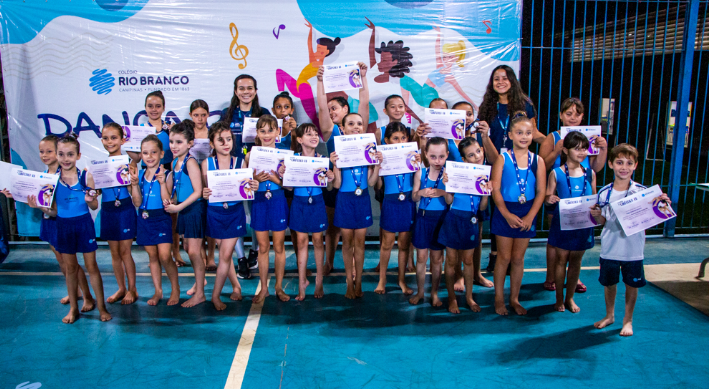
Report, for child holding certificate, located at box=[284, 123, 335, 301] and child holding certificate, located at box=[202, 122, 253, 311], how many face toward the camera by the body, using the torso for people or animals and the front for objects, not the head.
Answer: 2

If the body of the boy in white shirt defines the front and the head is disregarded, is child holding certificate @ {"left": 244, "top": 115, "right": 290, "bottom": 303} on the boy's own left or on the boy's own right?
on the boy's own right

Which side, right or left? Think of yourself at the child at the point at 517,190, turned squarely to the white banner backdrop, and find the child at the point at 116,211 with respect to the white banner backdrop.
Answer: left

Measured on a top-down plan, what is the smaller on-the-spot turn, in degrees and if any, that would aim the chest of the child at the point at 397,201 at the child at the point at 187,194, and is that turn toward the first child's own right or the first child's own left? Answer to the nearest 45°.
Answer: approximately 90° to the first child's own right

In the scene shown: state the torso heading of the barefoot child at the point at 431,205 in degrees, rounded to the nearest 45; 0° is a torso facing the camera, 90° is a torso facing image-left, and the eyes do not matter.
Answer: approximately 0°

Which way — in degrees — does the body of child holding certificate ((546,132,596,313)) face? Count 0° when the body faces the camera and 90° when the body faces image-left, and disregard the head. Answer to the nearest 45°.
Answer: approximately 0°

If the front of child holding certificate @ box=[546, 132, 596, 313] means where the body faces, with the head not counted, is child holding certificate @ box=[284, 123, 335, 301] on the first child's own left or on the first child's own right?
on the first child's own right
